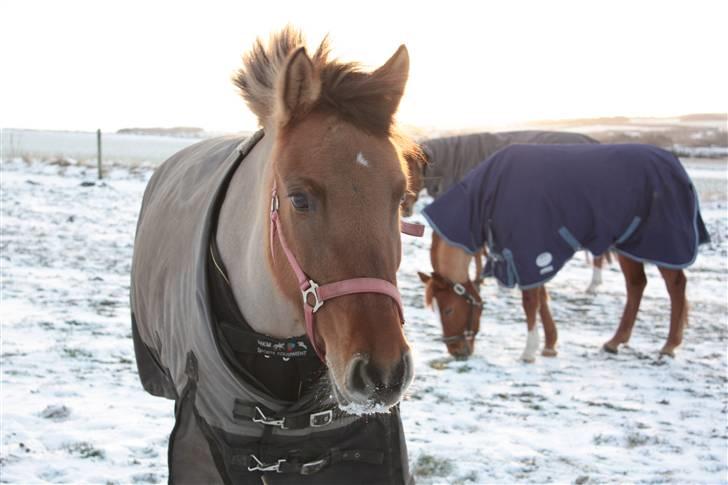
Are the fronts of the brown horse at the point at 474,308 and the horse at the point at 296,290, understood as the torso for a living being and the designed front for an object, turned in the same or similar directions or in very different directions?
very different directions

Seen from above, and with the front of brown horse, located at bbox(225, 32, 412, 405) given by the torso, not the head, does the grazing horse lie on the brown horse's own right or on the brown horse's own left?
on the brown horse's own left

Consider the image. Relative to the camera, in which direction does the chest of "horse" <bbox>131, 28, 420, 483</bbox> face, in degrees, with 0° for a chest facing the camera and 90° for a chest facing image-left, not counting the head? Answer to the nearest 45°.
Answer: approximately 315°

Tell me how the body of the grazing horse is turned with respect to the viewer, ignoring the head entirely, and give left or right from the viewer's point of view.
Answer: facing to the left of the viewer

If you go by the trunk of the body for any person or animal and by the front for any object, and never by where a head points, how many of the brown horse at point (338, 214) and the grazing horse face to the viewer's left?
1

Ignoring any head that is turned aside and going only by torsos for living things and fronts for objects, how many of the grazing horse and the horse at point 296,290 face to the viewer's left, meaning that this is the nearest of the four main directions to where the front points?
1

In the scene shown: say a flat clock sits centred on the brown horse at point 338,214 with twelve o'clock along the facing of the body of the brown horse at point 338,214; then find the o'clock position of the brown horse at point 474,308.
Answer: the brown horse at point 474,308 is roughly at 8 o'clock from the brown horse at point 338,214.

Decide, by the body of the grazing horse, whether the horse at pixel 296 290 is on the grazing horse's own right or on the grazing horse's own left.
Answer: on the grazing horse's own left
